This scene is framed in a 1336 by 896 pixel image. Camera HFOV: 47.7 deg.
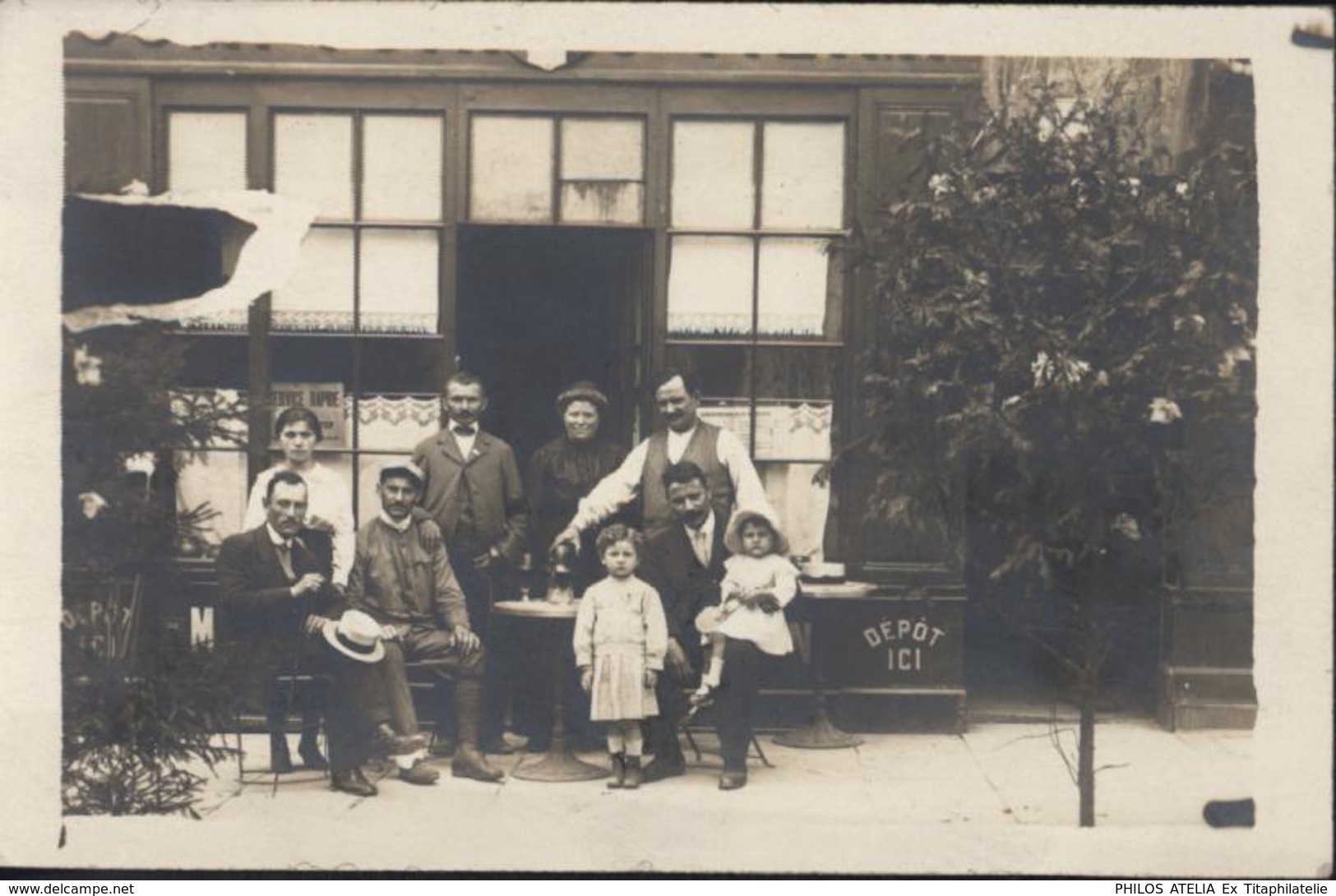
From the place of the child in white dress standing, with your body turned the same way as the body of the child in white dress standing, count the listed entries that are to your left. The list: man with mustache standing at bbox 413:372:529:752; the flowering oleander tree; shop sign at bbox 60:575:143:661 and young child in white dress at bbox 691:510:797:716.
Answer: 2

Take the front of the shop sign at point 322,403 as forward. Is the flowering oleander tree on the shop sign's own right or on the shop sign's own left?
on the shop sign's own left

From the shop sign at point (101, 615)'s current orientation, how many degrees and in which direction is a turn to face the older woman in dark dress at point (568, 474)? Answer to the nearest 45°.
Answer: approximately 90° to its left

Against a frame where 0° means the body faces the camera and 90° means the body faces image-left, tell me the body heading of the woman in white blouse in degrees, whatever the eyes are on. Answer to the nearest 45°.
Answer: approximately 0°

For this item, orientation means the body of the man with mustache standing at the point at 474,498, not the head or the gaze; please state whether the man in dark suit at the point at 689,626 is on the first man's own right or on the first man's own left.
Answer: on the first man's own left

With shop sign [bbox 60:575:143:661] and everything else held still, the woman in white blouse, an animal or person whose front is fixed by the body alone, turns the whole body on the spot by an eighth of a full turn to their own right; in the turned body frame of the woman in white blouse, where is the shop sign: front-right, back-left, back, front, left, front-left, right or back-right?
front-right

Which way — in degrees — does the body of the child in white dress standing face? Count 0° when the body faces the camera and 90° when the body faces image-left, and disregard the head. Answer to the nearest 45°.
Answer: approximately 0°

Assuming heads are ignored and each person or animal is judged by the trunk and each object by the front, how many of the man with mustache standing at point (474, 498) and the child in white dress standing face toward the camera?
2

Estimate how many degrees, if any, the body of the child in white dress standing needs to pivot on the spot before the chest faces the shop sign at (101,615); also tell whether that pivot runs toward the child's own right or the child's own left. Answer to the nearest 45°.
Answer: approximately 90° to the child's own right
